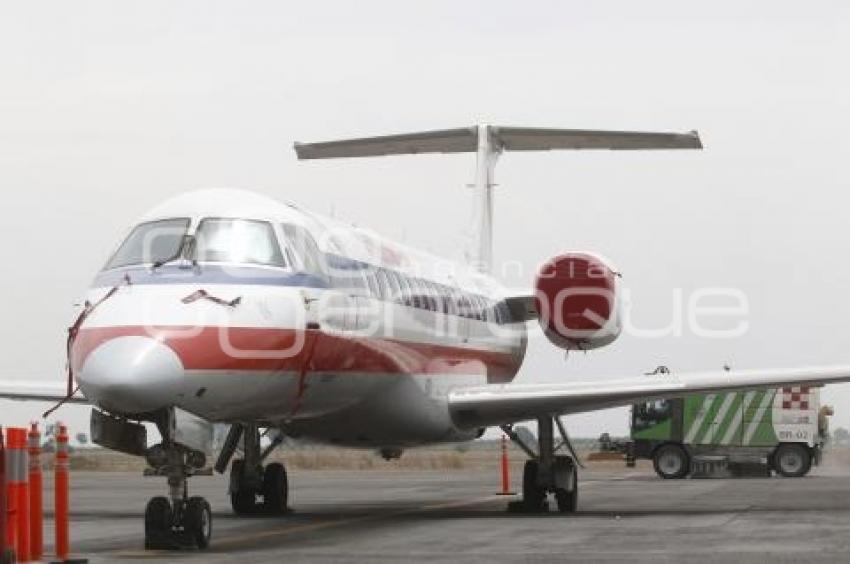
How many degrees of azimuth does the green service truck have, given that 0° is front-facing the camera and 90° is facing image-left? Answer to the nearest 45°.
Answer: approximately 90°
